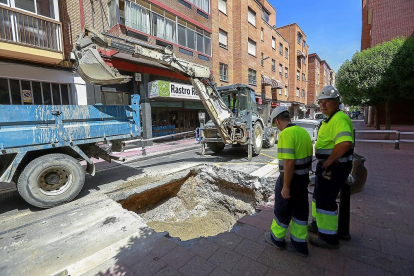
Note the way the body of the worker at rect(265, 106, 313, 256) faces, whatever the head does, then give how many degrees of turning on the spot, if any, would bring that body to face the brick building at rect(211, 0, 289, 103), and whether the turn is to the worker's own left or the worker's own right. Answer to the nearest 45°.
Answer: approximately 45° to the worker's own right

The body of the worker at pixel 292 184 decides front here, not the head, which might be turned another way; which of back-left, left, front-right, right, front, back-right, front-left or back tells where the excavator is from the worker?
front

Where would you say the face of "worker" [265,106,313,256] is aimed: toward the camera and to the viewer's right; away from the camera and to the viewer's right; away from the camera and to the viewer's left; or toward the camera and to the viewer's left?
away from the camera and to the viewer's left

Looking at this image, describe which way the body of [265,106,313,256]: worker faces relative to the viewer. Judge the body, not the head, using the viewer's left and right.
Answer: facing away from the viewer and to the left of the viewer

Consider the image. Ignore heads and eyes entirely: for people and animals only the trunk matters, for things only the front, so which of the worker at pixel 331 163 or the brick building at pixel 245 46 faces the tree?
the brick building

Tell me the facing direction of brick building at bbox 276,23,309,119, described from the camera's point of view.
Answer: facing the viewer and to the right of the viewer

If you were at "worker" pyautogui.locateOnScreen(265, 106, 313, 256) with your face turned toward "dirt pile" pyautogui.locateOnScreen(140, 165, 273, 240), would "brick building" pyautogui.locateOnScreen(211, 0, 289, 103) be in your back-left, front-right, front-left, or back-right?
front-right

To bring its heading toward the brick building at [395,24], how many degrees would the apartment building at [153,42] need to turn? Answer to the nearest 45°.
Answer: approximately 45° to its left

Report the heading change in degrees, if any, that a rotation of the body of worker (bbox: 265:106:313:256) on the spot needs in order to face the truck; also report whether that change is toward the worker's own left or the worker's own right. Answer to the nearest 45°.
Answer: approximately 45° to the worker's own left

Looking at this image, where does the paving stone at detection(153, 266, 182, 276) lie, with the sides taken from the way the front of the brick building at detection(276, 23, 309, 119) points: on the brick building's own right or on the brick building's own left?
on the brick building's own right

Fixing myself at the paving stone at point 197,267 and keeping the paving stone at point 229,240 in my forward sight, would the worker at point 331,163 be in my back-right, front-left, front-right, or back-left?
front-right

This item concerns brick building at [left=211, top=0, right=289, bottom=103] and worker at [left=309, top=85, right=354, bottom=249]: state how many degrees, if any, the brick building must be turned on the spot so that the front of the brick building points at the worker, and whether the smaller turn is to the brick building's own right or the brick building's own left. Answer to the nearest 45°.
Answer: approximately 45° to the brick building's own right
